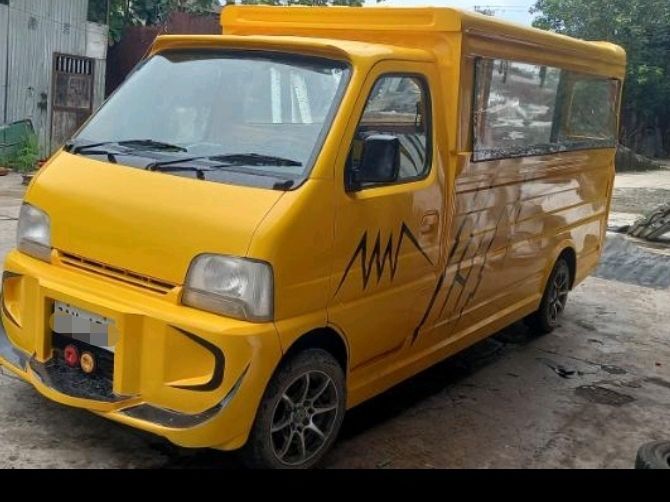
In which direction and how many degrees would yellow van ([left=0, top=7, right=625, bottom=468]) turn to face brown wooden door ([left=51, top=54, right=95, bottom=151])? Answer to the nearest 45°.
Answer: approximately 135° to its right

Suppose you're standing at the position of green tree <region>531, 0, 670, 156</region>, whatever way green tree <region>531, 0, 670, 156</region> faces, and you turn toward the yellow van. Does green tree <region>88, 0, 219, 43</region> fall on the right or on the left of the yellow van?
right

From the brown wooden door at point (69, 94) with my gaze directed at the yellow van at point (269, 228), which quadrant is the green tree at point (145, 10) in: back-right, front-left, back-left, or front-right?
back-left

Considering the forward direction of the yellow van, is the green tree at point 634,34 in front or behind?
behind

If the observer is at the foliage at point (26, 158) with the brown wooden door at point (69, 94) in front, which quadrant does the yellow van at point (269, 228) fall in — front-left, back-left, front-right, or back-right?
back-right

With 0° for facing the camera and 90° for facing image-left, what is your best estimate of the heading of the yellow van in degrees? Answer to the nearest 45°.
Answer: approximately 45°

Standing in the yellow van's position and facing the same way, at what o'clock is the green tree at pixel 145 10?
The green tree is roughly at 4 o'clock from the yellow van.

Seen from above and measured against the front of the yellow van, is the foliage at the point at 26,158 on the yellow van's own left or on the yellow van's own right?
on the yellow van's own right
